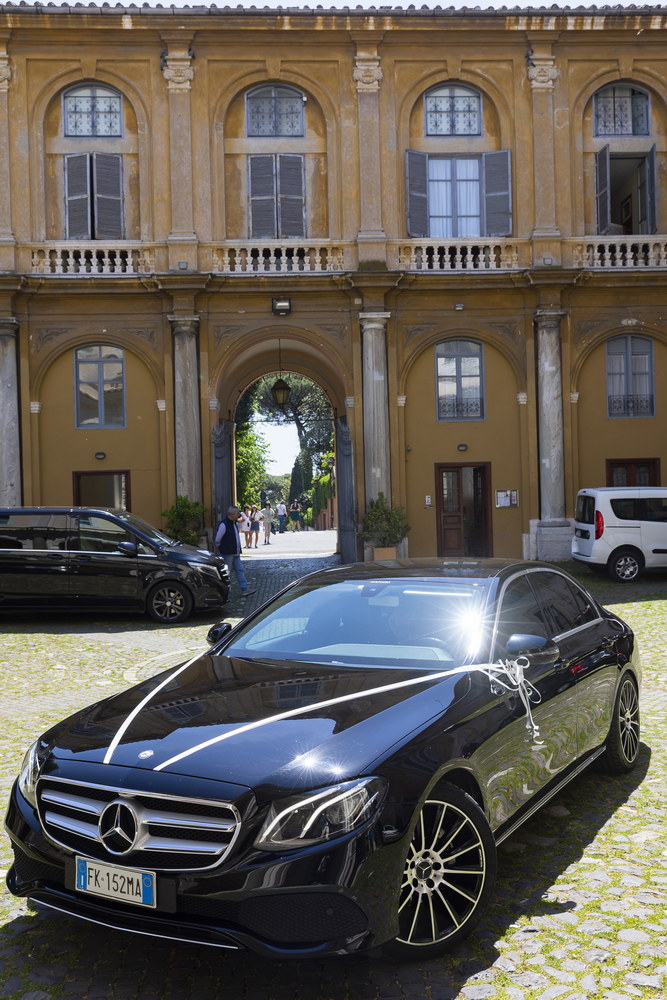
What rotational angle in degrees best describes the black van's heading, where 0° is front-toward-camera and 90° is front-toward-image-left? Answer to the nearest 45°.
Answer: approximately 270°

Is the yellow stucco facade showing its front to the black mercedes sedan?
yes

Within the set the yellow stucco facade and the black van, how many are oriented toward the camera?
1

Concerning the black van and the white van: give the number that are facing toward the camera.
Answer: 0

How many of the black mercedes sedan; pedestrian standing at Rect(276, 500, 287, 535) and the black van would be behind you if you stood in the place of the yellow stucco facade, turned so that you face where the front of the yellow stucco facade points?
1

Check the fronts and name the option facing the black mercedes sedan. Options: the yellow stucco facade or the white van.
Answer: the yellow stucco facade

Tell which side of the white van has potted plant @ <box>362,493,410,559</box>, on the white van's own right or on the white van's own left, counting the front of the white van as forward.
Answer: on the white van's own left

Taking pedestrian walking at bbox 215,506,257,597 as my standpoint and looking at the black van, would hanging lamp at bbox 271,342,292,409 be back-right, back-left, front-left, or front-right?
back-right

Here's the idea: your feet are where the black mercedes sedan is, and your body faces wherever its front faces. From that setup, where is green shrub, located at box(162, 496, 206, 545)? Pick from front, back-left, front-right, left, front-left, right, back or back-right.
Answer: back-right
